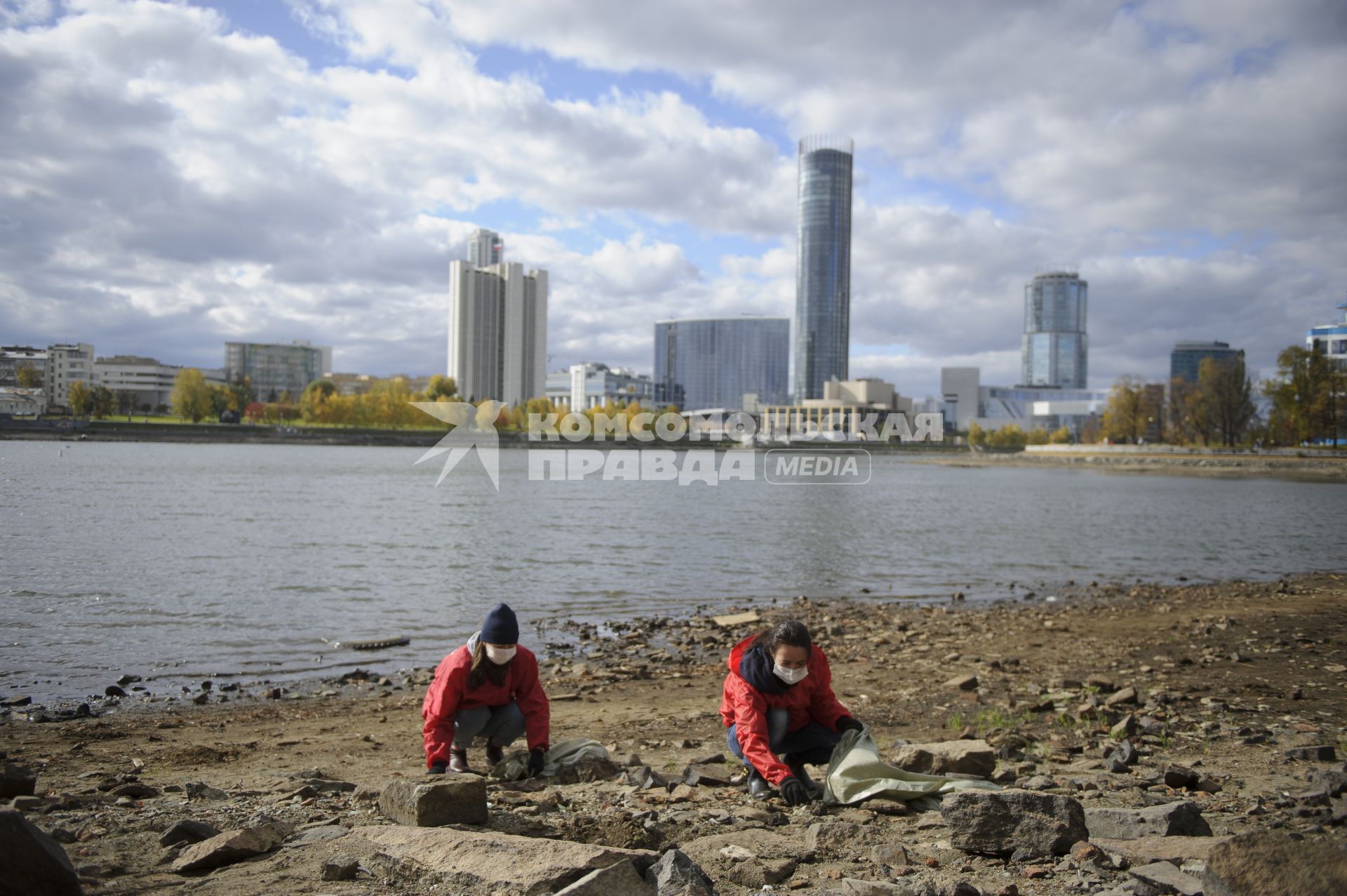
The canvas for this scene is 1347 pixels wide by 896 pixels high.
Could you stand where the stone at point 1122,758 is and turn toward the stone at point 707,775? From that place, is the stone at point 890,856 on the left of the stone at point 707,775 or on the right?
left

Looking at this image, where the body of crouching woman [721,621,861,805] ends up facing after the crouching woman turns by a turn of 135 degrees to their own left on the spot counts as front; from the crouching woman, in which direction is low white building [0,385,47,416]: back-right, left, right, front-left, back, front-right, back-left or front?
front-left

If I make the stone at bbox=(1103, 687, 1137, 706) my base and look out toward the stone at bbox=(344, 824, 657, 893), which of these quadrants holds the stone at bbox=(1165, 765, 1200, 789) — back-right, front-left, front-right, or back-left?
front-left

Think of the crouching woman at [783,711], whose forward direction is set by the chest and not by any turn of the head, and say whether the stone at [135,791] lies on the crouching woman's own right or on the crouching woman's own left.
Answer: on the crouching woman's own right

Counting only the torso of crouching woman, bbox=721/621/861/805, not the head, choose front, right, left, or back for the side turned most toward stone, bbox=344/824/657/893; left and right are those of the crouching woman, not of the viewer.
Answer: right

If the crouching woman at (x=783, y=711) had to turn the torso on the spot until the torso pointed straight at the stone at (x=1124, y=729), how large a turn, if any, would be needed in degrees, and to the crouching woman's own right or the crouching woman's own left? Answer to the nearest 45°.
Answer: approximately 90° to the crouching woman's own left

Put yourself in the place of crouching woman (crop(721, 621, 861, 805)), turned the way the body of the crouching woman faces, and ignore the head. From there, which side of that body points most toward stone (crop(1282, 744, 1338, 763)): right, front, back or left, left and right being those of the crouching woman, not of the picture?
left

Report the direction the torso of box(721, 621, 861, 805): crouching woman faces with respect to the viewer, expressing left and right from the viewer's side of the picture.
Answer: facing the viewer and to the right of the viewer

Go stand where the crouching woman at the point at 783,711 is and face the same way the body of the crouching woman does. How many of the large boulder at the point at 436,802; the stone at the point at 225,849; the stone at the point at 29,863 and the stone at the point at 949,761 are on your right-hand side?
3

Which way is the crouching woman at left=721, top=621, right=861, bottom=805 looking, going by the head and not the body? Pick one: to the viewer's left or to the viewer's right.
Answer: to the viewer's right

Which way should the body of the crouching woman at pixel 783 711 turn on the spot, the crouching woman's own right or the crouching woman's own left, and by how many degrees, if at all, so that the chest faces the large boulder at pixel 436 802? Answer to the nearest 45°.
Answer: approximately 90° to the crouching woman's own right

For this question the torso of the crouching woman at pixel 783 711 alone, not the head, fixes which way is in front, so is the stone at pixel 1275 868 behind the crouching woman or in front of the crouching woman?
in front
